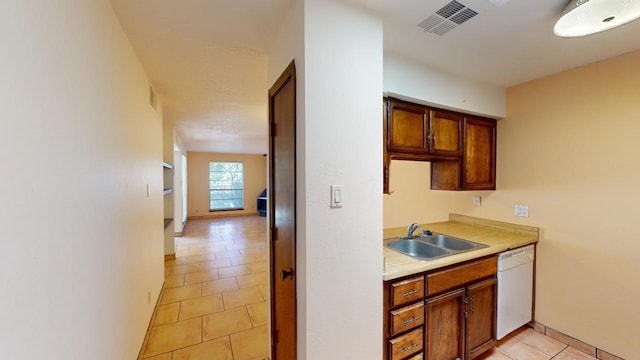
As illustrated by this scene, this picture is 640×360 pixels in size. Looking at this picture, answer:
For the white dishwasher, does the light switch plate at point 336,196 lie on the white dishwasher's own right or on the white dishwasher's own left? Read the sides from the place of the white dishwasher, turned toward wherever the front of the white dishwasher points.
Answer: on the white dishwasher's own right

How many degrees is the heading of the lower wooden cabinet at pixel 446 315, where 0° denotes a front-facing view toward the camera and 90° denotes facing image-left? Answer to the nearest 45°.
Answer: approximately 315°

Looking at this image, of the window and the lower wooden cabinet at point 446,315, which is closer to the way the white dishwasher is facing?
the lower wooden cabinet

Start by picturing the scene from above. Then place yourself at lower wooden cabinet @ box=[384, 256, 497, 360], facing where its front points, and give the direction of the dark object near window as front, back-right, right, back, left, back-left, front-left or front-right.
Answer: back

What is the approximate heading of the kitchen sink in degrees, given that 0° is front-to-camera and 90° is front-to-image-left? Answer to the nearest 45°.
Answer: approximately 315°

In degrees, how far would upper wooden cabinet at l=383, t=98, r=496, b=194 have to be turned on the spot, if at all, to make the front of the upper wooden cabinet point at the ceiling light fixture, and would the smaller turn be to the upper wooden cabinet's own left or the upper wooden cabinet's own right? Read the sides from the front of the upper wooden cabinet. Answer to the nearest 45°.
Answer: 0° — it already faces it
